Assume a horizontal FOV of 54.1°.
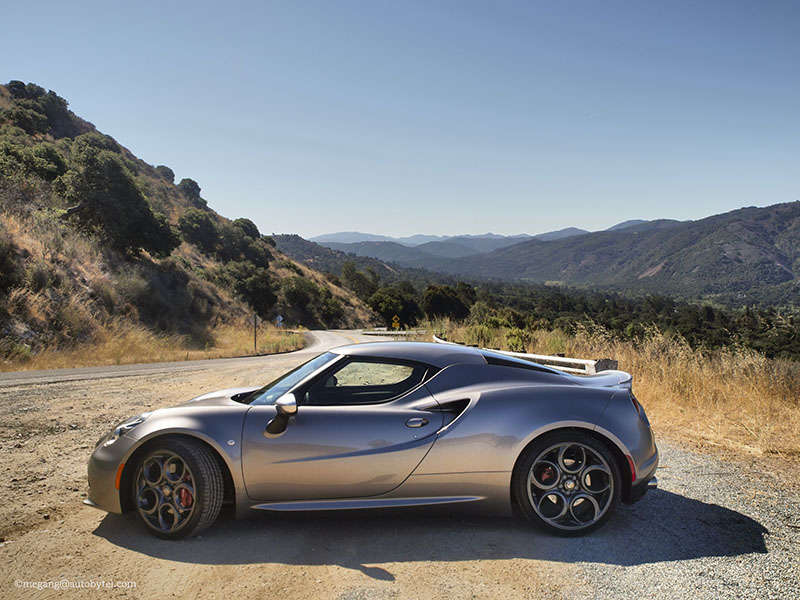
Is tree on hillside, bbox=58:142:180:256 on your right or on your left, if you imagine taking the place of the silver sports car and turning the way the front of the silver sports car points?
on your right

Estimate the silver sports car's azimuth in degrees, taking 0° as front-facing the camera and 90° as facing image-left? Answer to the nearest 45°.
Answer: approximately 90°

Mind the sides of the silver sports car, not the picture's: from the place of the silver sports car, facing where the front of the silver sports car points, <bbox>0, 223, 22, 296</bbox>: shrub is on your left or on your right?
on your right

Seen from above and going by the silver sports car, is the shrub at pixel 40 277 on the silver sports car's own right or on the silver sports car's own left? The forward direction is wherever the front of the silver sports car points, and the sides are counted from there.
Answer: on the silver sports car's own right
